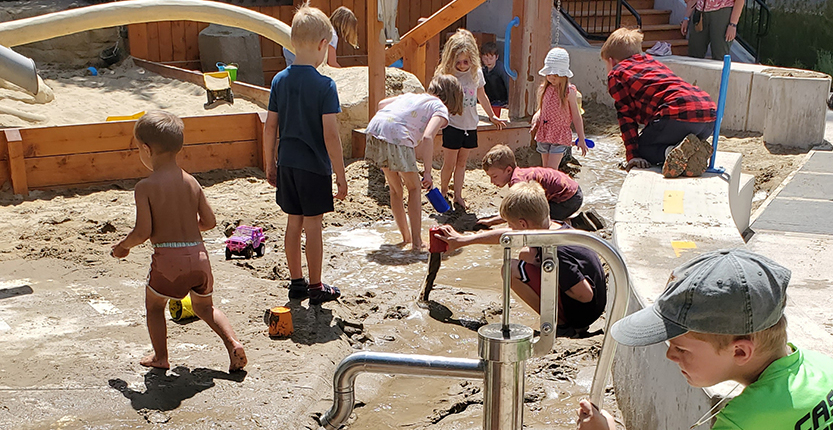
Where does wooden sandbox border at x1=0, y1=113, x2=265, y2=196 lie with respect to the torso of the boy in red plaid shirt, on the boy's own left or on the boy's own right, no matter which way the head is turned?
on the boy's own left

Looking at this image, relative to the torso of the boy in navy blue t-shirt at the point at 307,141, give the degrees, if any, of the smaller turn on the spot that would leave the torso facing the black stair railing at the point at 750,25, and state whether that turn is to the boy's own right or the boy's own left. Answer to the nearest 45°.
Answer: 0° — they already face it

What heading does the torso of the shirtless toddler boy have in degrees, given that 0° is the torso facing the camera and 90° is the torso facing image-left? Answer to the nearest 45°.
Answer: approximately 135°

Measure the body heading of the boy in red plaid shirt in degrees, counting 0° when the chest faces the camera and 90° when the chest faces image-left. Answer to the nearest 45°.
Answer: approximately 135°

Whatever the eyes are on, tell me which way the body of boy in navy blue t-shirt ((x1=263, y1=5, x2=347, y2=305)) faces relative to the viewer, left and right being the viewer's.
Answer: facing away from the viewer and to the right of the viewer

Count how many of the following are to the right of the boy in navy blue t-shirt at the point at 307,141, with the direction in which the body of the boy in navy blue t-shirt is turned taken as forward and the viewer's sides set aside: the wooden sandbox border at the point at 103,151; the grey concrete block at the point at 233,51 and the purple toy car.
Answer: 0

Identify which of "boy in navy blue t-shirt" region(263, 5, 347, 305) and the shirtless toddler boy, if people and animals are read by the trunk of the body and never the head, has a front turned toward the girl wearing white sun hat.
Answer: the boy in navy blue t-shirt

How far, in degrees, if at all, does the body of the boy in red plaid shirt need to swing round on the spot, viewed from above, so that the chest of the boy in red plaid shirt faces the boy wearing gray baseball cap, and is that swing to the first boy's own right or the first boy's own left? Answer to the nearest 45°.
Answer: approximately 135° to the first boy's own left

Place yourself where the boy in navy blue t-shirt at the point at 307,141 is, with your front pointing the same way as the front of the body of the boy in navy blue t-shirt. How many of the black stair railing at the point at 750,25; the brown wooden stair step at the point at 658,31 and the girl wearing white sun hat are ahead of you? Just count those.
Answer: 3

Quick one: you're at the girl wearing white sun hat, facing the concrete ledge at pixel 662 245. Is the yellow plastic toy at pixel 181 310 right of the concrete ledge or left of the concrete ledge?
right

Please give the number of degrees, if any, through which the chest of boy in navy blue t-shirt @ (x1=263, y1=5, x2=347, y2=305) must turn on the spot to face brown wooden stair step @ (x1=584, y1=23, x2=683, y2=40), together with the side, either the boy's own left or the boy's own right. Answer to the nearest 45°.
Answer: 0° — they already face it

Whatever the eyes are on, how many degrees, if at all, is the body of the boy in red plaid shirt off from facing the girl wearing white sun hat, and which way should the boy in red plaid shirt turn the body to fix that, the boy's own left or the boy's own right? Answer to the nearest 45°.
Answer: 0° — they already face them

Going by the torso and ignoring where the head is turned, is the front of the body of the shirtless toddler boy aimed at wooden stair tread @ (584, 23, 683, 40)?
no

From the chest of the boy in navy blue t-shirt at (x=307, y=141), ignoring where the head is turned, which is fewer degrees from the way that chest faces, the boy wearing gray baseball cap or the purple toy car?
the purple toy car

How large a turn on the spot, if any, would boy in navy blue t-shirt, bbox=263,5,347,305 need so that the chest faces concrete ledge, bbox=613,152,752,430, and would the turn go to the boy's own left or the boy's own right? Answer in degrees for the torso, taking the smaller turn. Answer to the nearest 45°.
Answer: approximately 90° to the boy's own right

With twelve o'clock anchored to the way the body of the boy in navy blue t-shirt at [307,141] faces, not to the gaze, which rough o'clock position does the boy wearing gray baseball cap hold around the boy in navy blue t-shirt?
The boy wearing gray baseball cap is roughly at 4 o'clock from the boy in navy blue t-shirt.

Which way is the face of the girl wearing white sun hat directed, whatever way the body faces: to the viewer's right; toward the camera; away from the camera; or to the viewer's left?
toward the camera

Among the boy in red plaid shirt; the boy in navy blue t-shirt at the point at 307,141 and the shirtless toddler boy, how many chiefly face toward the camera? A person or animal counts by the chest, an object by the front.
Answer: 0

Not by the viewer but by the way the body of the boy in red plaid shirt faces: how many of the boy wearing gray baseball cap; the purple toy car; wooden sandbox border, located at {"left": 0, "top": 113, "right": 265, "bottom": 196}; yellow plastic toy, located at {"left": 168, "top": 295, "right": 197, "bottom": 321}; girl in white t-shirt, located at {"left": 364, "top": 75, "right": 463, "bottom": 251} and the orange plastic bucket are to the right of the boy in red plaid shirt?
0

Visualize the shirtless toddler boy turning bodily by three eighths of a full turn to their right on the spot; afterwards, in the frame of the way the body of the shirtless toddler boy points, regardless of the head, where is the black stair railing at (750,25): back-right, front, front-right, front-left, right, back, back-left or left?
front-left

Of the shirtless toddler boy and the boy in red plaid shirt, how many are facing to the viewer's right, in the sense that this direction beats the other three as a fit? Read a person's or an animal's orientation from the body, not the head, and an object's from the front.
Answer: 0

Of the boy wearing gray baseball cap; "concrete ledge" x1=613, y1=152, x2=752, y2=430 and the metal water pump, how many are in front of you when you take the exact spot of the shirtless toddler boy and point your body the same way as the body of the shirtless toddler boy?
0

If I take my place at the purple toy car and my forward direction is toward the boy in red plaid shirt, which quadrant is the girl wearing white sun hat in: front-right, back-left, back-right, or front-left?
front-left
